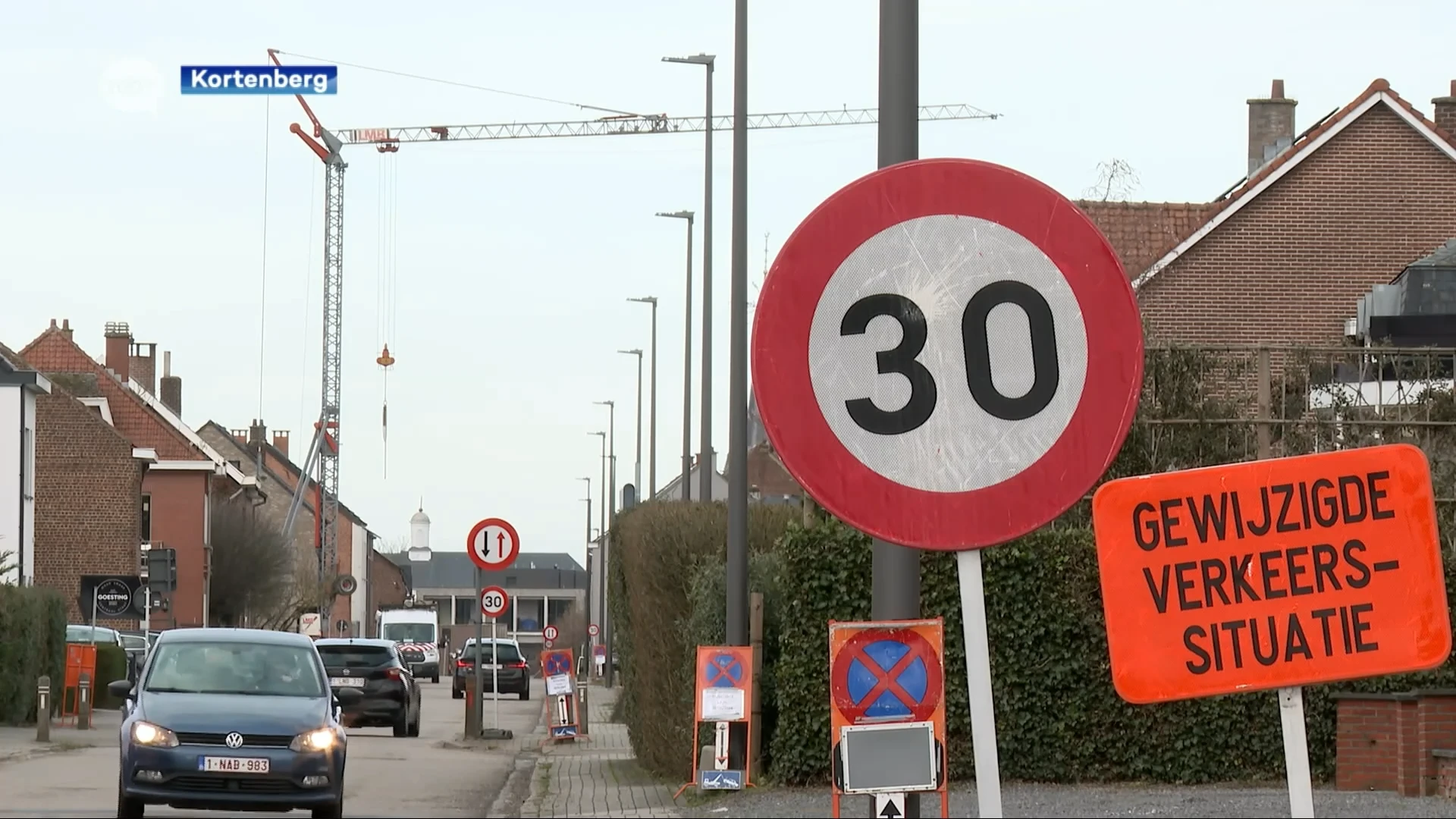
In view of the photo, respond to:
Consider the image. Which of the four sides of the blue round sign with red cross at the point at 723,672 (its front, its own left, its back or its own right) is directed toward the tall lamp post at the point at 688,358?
back

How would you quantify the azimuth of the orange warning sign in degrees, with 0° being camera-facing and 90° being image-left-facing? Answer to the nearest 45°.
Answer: approximately 0°

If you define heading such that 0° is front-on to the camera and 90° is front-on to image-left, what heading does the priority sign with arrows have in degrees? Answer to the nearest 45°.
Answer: approximately 0°

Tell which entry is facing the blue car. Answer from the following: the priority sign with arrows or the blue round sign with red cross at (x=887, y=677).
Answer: the priority sign with arrows

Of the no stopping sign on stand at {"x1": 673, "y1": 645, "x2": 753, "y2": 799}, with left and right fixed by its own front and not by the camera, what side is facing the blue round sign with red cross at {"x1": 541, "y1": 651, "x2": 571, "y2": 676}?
back

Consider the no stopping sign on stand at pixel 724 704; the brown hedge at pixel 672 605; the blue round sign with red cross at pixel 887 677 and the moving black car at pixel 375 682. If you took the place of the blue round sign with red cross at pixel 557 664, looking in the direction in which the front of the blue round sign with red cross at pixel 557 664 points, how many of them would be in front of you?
3

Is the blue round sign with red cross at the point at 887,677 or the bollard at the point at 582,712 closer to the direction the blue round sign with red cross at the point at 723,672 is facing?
the blue round sign with red cross

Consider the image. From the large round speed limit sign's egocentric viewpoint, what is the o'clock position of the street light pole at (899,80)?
The street light pole is roughly at 6 o'clock from the large round speed limit sign.

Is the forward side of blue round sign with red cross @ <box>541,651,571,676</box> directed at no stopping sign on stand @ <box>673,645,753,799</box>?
yes

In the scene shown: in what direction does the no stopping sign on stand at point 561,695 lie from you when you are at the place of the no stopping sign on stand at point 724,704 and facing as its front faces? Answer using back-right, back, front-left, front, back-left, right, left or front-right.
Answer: back
